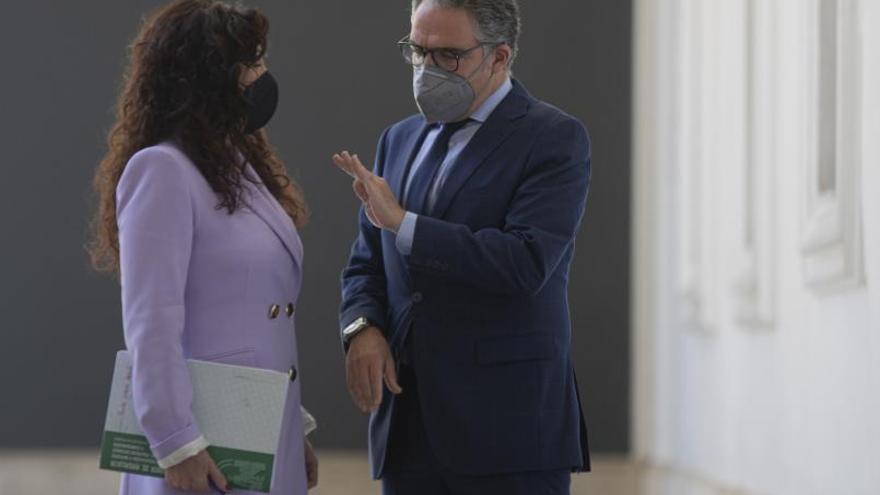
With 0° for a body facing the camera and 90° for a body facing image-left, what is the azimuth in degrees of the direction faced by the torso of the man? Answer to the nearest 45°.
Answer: approximately 45°

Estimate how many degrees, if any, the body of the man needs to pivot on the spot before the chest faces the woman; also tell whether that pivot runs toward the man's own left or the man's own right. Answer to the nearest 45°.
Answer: approximately 45° to the man's own right

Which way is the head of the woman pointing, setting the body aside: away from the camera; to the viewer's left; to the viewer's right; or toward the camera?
to the viewer's right
